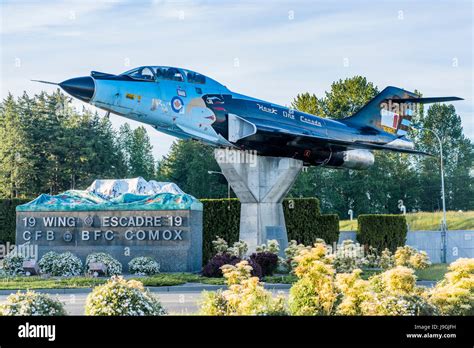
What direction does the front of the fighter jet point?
to the viewer's left

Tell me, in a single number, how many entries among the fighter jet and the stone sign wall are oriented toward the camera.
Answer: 1

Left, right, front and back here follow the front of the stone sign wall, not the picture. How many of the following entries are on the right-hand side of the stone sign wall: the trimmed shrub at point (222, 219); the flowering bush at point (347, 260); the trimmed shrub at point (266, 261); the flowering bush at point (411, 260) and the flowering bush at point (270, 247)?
0

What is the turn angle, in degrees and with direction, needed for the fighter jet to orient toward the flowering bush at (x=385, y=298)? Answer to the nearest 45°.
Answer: approximately 90° to its left

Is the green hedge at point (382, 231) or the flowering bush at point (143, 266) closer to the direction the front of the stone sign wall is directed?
the flowering bush

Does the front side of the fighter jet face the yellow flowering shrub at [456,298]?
no

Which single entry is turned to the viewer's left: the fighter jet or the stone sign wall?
the fighter jet

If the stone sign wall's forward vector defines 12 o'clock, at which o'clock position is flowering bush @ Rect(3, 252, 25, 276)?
The flowering bush is roughly at 3 o'clock from the stone sign wall.

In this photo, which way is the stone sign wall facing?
toward the camera

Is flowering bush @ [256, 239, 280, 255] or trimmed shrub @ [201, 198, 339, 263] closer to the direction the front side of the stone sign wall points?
the flowering bush

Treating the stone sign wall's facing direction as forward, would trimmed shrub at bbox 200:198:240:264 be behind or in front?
behind

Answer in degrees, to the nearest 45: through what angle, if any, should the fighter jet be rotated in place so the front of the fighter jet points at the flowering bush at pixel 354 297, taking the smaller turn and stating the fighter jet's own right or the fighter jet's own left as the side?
approximately 90° to the fighter jet's own left

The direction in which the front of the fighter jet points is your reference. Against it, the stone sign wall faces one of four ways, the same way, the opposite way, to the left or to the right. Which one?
to the left

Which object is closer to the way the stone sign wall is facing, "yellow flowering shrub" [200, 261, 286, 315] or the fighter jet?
the yellow flowering shrub

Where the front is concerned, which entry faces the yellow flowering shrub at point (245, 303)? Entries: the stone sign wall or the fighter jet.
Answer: the stone sign wall

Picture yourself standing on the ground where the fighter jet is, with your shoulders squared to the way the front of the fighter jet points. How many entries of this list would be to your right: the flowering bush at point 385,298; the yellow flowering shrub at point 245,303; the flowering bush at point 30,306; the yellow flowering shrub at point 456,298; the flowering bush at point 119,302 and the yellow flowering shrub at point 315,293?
0
